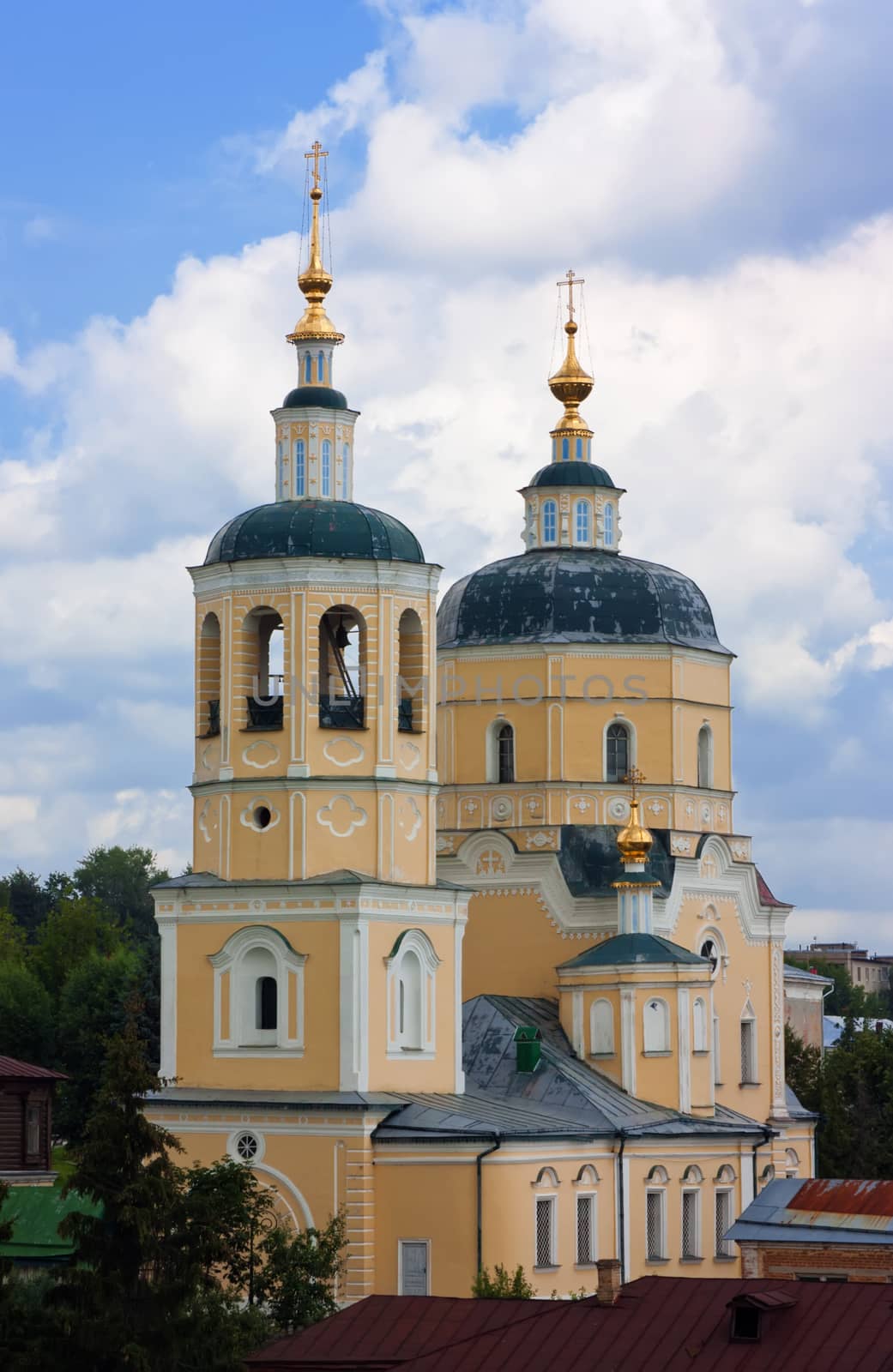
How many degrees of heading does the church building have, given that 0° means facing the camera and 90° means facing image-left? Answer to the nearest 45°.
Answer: approximately 45°
